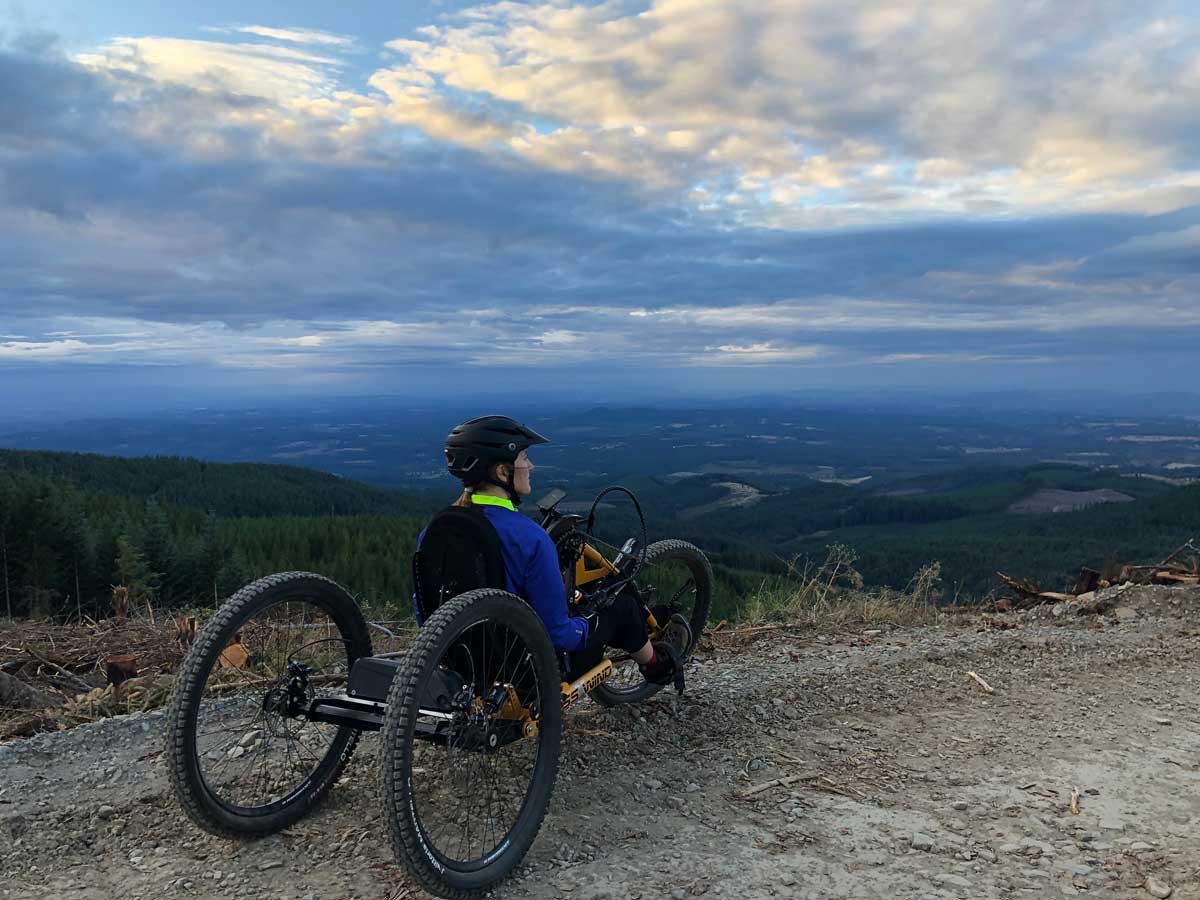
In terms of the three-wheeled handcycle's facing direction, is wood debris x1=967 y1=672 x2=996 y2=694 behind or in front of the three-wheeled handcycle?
in front

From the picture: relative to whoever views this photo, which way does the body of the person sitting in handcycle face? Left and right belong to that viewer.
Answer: facing away from the viewer and to the right of the viewer

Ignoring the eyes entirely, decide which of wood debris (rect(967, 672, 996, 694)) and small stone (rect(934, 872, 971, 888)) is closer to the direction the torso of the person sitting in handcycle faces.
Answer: the wood debris

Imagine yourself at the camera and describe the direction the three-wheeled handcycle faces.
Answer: facing away from the viewer and to the right of the viewer

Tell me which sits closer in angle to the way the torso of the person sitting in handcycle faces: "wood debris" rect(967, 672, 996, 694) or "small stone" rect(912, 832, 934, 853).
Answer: the wood debris

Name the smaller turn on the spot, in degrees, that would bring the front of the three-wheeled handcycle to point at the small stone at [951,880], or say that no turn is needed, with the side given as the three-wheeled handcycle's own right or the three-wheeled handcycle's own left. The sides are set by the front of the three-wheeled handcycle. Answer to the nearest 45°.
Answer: approximately 45° to the three-wheeled handcycle's own right

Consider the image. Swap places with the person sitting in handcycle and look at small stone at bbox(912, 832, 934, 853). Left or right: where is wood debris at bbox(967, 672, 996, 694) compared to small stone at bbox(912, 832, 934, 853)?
left

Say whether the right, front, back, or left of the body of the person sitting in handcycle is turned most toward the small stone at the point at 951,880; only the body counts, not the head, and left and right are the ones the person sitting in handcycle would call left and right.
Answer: right

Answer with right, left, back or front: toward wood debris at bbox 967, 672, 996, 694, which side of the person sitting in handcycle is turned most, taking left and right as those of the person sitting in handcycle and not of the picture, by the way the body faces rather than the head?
front

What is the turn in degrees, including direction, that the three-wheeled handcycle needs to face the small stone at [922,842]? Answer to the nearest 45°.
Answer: approximately 45° to its right

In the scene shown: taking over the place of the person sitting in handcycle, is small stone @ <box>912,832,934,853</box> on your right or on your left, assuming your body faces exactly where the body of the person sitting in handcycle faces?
on your right
